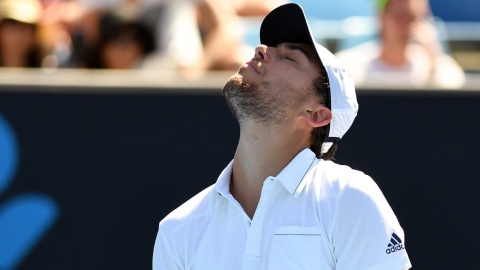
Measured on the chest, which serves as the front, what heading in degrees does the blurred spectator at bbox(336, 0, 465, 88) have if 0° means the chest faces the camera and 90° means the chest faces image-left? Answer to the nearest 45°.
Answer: approximately 0°

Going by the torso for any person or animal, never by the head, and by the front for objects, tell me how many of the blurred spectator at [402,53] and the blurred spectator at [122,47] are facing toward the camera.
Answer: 2

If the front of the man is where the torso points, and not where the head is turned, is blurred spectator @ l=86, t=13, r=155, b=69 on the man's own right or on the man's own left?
on the man's own right

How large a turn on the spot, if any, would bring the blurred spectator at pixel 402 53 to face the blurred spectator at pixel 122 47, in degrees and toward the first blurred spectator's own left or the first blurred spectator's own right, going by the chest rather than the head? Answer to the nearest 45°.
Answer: approximately 90° to the first blurred spectator's own right

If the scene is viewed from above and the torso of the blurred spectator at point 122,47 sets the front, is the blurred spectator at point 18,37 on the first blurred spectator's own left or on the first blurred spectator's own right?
on the first blurred spectator's own right

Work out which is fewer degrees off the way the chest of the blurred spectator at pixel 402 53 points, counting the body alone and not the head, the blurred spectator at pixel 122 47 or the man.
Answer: the man

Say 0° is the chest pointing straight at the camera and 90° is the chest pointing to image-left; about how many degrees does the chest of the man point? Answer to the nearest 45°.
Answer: approximately 45°

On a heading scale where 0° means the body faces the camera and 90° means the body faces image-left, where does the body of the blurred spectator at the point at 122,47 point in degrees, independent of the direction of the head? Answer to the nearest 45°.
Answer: approximately 0°

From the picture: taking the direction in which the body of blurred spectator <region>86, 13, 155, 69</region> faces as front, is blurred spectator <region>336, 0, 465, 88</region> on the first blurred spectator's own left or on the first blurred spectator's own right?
on the first blurred spectator's own left
